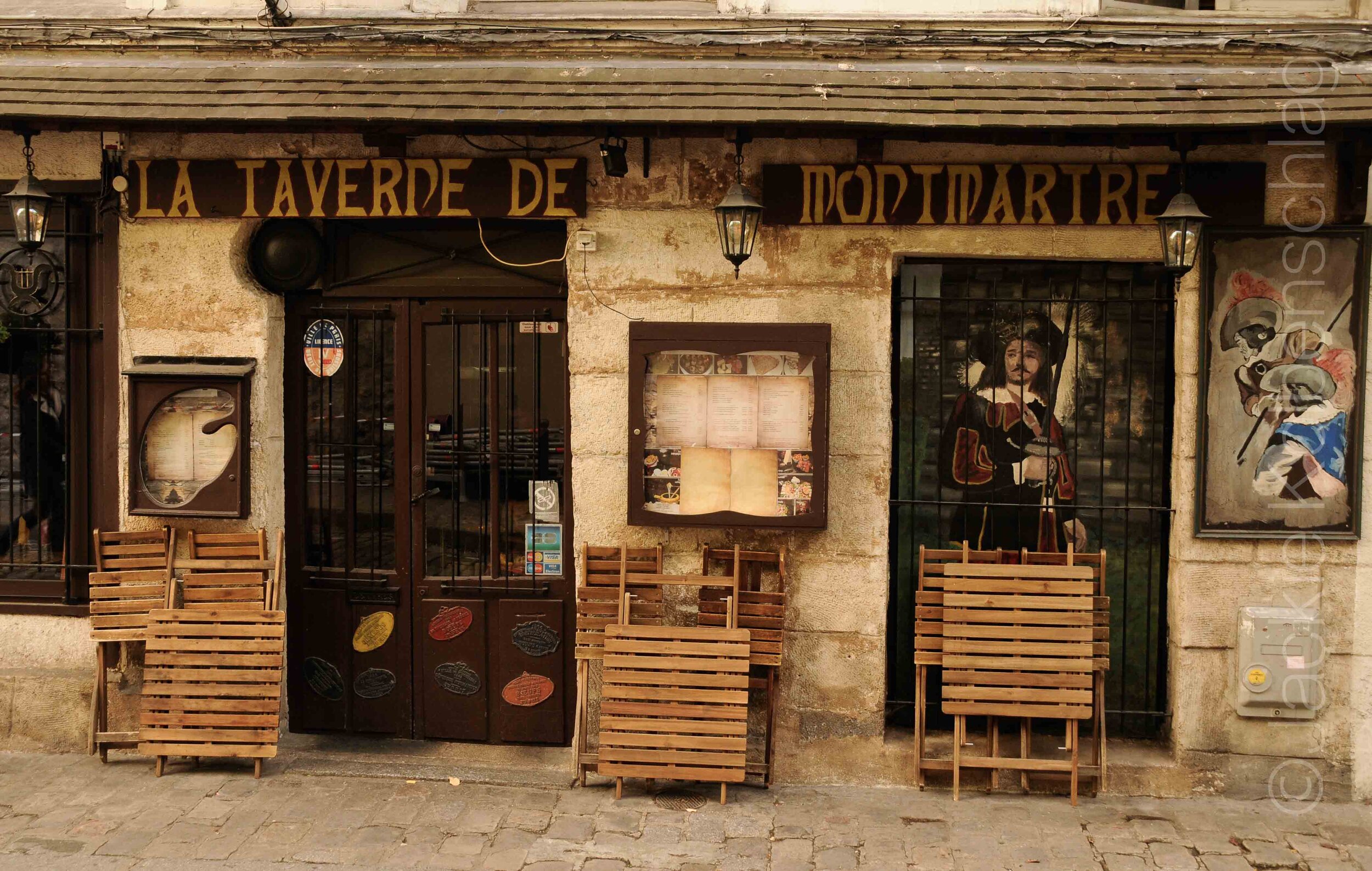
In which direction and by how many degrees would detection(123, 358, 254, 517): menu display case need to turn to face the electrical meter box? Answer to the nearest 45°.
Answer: approximately 45° to its left

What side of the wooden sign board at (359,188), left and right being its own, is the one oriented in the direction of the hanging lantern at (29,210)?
right

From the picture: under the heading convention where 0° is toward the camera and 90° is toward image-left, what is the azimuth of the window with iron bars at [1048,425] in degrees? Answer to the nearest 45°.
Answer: approximately 0°
